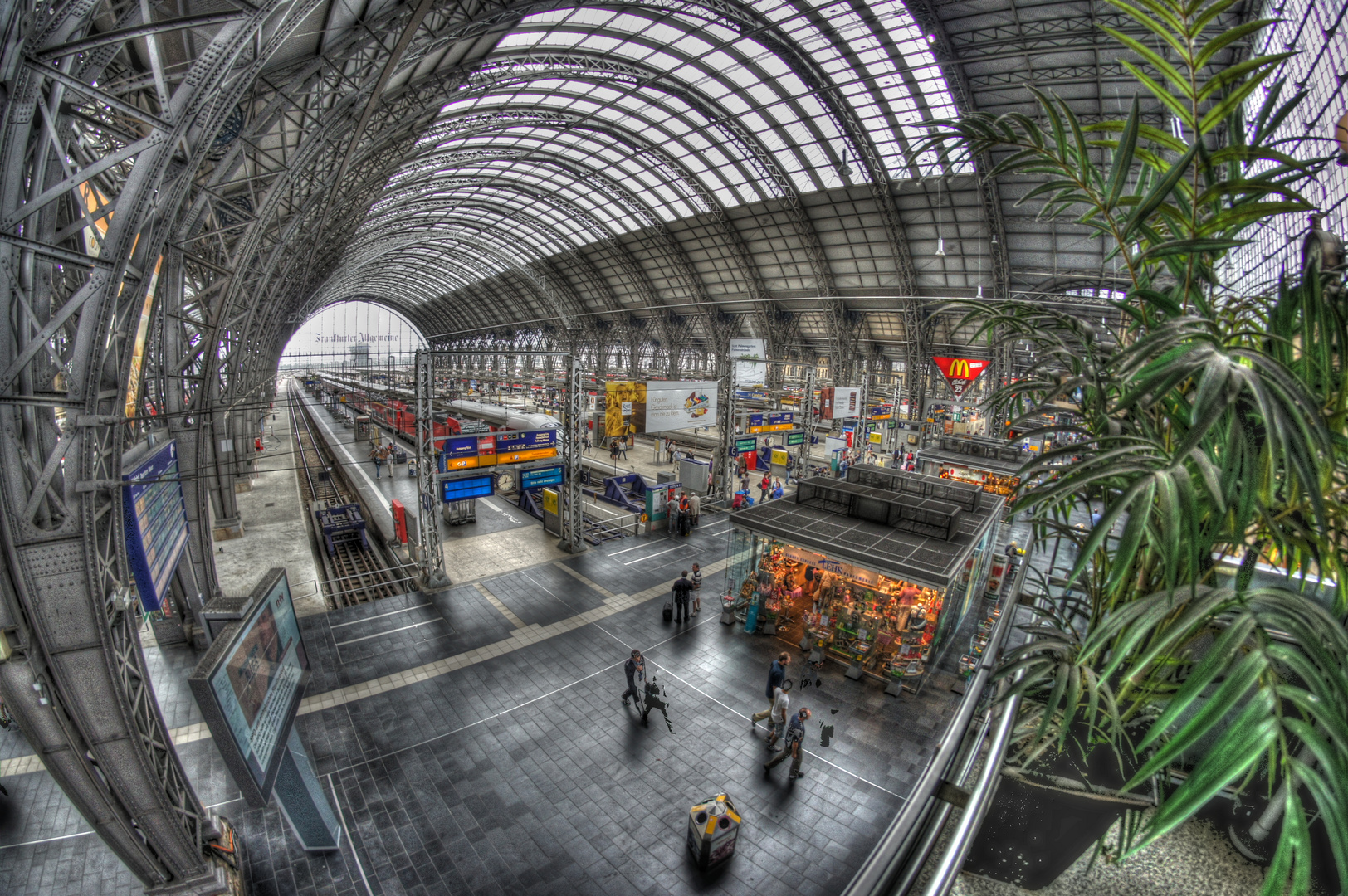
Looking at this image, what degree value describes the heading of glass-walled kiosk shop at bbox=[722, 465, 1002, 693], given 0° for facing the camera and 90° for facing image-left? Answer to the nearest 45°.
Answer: approximately 45°

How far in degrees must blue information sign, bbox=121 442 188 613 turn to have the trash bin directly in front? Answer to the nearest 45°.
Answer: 0° — it already faces it

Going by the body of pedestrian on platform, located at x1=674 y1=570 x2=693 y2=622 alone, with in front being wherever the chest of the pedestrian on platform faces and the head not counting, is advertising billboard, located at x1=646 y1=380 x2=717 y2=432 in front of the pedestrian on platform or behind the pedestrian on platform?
in front

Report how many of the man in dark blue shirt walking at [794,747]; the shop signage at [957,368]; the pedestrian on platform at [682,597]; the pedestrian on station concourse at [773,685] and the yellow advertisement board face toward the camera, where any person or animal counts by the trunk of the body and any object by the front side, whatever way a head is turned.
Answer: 2

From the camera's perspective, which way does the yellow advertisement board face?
toward the camera

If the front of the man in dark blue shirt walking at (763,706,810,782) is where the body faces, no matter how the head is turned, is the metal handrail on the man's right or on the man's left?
on the man's right

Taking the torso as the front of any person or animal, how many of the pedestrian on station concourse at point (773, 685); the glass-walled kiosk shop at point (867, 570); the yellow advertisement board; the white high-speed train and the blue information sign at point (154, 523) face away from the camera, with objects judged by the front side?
0

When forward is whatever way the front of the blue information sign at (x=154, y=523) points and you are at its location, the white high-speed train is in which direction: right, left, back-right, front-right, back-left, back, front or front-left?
left

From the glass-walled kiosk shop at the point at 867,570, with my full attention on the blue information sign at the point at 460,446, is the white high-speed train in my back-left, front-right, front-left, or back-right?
front-right

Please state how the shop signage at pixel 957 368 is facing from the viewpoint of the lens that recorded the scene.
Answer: facing the viewer

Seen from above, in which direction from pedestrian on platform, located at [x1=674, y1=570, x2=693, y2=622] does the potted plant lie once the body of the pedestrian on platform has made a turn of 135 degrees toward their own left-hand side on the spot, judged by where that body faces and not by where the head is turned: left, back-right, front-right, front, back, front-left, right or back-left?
front-left

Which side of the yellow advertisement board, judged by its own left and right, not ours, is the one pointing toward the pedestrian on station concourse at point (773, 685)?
front

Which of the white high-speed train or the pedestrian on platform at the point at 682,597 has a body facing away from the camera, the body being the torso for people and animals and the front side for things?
the pedestrian on platform

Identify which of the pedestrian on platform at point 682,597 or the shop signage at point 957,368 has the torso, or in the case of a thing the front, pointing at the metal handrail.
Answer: the shop signage

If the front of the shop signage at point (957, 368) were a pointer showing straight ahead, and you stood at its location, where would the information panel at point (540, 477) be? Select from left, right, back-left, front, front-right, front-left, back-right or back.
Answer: front-right

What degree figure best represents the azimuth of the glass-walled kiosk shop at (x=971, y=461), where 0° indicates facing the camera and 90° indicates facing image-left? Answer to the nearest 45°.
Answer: approximately 45°

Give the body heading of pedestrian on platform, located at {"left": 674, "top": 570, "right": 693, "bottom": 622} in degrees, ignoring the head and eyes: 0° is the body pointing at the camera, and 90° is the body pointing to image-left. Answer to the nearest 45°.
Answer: approximately 180°
